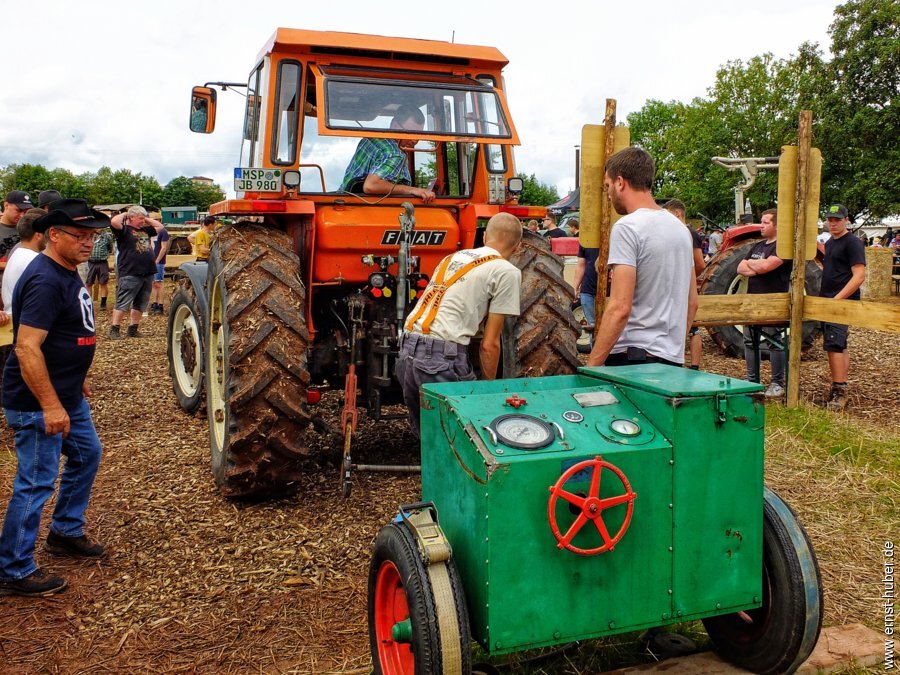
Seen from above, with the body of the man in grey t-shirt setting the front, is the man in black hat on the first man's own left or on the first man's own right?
on the first man's own left

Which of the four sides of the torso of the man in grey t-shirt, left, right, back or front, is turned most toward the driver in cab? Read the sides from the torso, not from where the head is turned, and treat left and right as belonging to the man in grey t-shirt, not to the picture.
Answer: front

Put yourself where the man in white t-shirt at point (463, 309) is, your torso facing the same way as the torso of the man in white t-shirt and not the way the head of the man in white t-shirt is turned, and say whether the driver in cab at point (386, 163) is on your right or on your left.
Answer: on your left

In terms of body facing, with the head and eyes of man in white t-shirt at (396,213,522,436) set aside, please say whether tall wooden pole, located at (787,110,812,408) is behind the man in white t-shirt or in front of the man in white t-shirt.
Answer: in front

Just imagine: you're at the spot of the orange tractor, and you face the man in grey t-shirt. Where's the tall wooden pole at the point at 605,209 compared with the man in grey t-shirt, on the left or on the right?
left

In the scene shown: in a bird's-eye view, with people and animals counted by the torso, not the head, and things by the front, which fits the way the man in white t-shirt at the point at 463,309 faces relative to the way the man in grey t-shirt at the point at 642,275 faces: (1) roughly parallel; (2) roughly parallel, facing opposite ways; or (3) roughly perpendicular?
roughly perpendicular

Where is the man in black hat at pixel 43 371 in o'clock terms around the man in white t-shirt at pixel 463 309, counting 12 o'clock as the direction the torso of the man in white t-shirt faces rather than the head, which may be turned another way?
The man in black hat is roughly at 7 o'clock from the man in white t-shirt.

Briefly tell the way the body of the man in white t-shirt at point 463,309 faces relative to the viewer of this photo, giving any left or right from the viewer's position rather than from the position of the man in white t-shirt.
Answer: facing away from the viewer and to the right of the viewer

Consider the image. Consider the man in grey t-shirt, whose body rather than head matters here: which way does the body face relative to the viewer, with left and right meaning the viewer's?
facing away from the viewer and to the left of the viewer

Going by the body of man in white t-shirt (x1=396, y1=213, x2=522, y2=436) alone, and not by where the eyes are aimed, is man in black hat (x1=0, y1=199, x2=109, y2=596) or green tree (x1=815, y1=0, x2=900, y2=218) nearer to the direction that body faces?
the green tree
